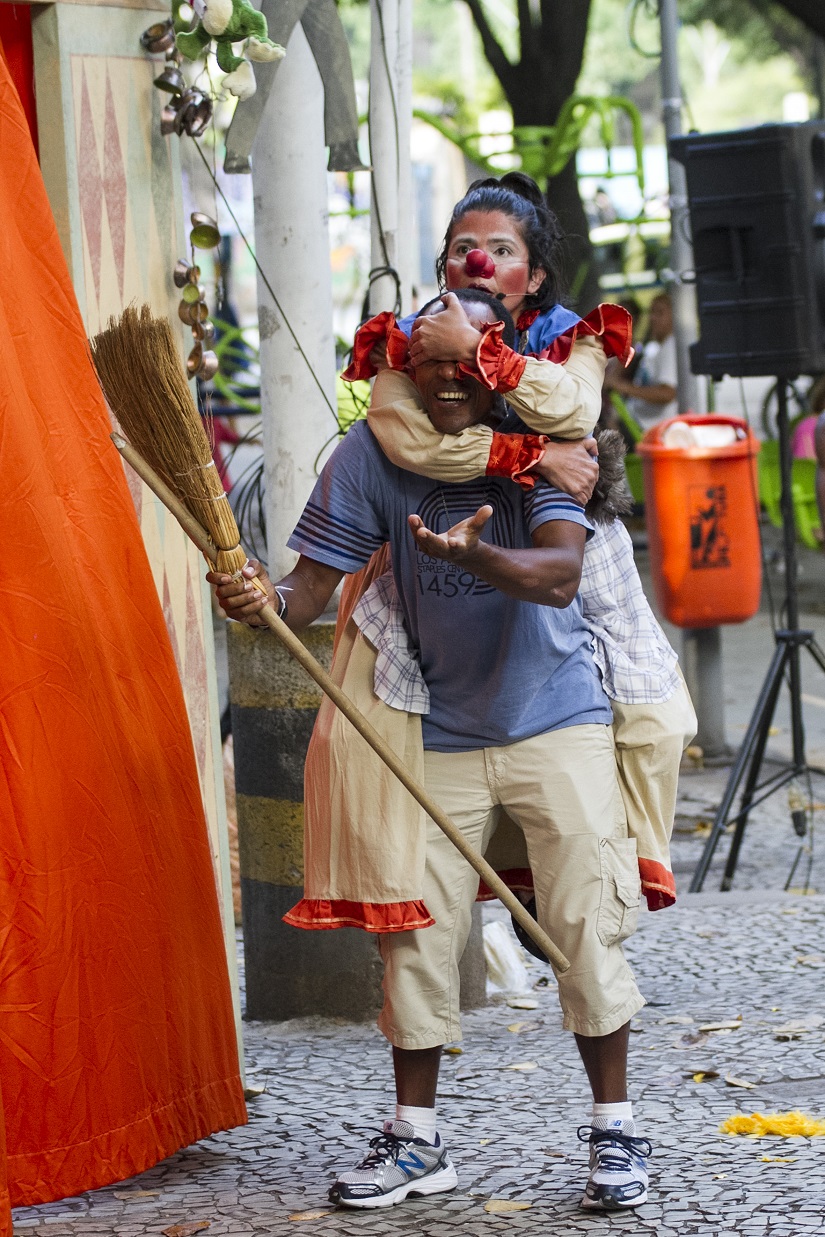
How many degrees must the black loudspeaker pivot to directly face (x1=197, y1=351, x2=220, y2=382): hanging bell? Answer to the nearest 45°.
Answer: approximately 90° to its right

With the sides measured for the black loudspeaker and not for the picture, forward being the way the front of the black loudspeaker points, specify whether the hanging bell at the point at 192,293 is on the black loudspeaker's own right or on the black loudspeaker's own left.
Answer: on the black loudspeaker's own right

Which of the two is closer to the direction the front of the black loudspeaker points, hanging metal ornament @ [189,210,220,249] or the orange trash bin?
the hanging metal ornament

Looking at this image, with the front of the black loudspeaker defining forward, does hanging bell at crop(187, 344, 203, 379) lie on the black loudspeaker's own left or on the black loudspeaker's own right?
on the black loudspeaker's own right

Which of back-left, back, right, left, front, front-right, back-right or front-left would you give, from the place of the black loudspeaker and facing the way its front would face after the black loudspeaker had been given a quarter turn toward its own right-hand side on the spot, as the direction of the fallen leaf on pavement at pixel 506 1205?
front-left

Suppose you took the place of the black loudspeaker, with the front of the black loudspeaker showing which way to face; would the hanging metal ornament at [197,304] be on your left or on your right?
on your right

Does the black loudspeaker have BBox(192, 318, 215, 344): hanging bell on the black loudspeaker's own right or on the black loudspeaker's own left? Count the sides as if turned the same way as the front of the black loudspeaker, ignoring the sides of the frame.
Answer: on the black loudspeaker's own right

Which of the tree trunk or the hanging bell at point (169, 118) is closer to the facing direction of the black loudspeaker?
the hanging bell
